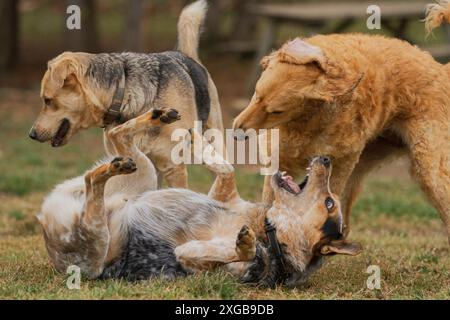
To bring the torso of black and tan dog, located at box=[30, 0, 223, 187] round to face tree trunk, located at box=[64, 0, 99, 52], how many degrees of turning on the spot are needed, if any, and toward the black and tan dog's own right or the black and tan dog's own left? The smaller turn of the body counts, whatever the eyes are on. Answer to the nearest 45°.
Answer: approximately 90° to the black and tan dog's own right

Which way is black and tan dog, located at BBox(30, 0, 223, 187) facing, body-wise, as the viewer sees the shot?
to the viewer's left

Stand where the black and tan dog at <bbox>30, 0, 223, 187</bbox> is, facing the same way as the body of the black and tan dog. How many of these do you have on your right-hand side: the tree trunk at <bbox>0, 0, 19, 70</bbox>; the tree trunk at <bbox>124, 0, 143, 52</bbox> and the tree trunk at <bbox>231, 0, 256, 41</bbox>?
3

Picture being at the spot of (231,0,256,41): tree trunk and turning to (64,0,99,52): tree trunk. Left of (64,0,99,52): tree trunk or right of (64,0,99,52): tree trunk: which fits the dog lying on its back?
left

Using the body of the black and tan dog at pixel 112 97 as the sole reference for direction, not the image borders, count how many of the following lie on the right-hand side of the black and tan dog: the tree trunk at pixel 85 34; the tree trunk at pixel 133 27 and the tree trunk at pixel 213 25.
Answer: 3

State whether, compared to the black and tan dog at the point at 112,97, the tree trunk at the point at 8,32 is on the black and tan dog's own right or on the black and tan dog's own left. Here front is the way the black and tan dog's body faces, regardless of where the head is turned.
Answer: on the black and tan dog's own right

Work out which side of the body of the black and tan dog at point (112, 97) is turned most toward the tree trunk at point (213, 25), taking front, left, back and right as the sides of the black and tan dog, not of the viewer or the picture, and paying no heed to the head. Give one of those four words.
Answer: right

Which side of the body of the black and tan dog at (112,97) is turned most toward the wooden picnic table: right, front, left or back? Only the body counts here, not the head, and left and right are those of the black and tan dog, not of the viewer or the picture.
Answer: right

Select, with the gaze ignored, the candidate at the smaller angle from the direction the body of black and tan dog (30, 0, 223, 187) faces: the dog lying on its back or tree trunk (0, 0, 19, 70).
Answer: the tree trunk

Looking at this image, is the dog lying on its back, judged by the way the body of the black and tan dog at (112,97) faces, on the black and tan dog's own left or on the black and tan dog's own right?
on the black and tan dog's own left
